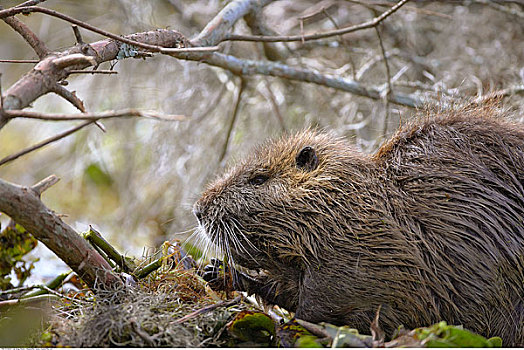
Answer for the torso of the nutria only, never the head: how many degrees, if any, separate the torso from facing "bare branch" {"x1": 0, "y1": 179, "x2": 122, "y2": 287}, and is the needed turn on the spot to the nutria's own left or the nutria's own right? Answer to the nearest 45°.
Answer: approximately 45° to the nutria's own left

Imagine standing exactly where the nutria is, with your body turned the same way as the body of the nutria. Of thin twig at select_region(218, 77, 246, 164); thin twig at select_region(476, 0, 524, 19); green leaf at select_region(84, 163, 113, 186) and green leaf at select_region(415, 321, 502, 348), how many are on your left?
1

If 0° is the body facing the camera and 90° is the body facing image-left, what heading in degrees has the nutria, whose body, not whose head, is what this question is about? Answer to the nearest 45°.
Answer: approximately 90°

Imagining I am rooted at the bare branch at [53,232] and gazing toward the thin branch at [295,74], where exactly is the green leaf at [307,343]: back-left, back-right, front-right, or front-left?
front-right

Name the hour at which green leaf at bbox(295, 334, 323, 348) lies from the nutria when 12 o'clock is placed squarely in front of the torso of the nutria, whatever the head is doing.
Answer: The green leaf is roughly at 10 o'clock from the nutria.

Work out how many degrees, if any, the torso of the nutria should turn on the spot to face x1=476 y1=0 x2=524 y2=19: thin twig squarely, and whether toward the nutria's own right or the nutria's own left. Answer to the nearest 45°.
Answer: approximately 135° to the nutria's own right

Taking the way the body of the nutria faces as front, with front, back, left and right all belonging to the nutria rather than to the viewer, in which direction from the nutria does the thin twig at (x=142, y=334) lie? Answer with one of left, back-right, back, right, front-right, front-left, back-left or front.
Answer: front-left

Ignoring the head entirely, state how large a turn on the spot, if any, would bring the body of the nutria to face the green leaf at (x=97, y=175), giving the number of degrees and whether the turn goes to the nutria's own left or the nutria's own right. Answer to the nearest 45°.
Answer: approximately 45° to the nutria's own right
